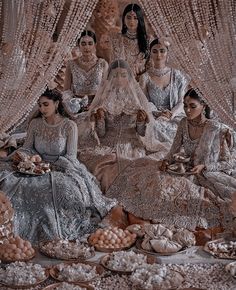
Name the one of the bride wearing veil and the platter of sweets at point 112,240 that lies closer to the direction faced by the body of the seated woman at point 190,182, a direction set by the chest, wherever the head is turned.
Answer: the platter of sweets

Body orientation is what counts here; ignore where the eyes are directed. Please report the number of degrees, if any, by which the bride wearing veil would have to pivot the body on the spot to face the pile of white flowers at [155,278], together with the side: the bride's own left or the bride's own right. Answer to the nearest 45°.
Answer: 0° — they already face it

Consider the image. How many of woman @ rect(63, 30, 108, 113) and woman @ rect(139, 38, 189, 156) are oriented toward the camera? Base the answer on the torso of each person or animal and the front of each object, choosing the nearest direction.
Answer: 2

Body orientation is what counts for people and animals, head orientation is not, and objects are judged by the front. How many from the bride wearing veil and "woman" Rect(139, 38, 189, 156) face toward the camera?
2
